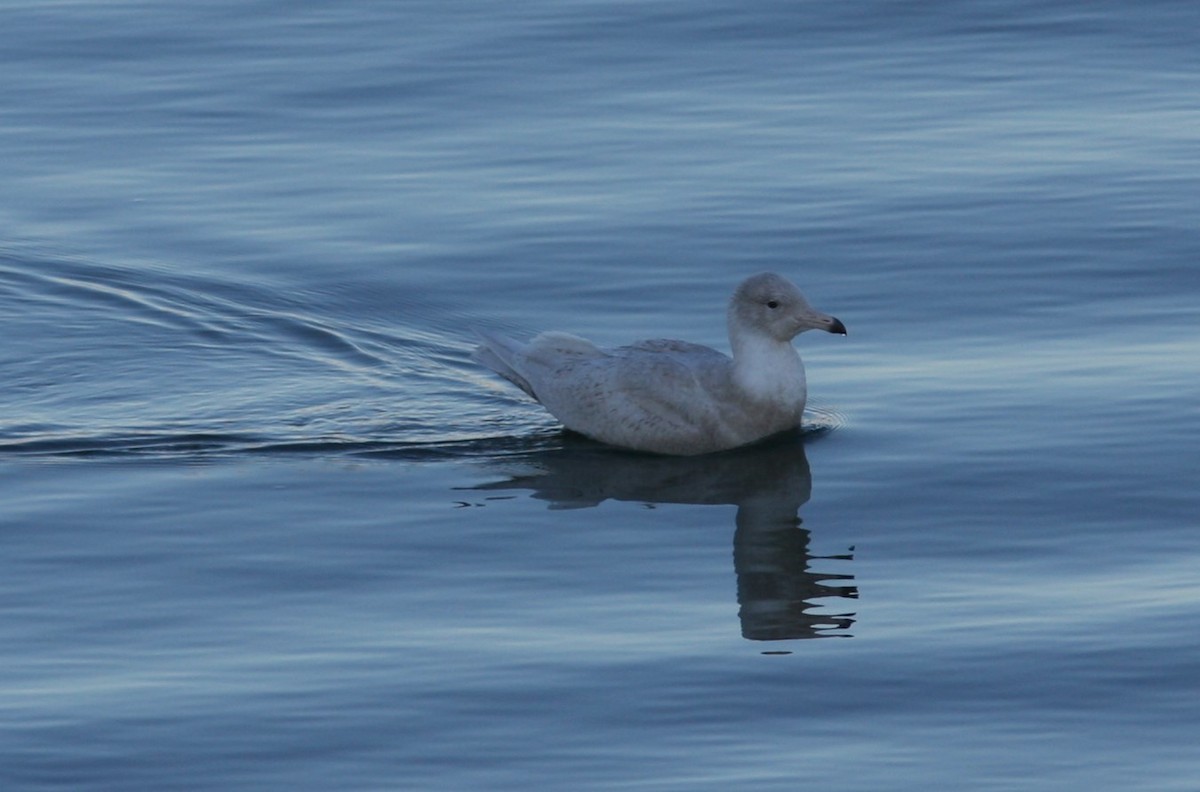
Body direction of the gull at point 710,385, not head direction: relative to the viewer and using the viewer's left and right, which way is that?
facing to the right of the viewer
